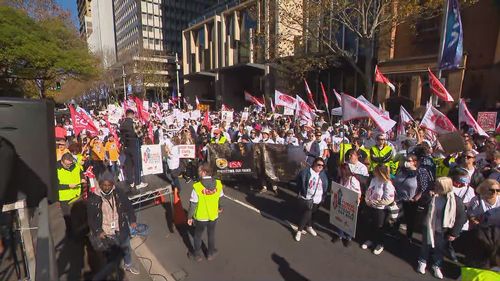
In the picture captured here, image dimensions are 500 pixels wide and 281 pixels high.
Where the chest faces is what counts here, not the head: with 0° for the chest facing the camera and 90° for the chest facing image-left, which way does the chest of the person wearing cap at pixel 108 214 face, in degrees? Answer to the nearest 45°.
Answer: approximately 0°

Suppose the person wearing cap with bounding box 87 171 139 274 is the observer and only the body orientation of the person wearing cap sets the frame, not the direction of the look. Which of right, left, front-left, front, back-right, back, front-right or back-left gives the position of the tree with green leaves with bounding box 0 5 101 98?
back

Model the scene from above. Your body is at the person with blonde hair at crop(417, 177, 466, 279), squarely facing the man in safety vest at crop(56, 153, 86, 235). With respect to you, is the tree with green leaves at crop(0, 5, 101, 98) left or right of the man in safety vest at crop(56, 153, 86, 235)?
right

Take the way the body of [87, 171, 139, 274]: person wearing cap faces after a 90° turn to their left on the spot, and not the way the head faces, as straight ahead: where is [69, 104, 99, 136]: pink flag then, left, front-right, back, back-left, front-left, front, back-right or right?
left

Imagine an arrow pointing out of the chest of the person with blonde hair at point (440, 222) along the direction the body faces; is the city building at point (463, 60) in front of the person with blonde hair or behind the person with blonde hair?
behind

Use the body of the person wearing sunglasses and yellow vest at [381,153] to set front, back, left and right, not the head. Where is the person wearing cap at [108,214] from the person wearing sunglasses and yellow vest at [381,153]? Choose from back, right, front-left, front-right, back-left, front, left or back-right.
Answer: front-right

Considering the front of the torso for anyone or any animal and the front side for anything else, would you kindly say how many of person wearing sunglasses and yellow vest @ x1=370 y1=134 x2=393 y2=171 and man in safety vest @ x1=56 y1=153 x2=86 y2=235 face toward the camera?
2
